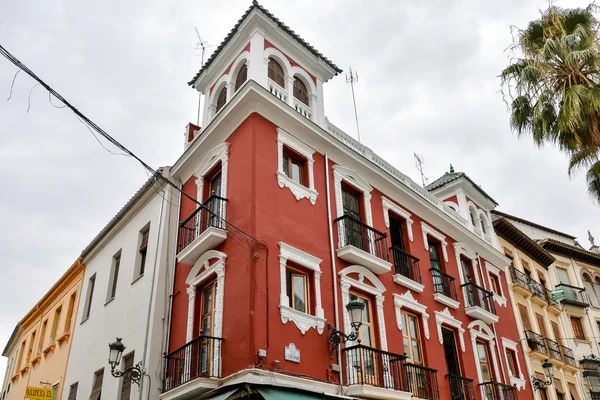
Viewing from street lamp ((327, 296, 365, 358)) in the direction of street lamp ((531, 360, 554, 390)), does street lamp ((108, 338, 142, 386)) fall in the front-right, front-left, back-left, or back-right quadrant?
back-left

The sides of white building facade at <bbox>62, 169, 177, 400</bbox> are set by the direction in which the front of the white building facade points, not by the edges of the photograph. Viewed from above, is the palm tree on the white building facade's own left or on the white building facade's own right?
on the white building facade's own left

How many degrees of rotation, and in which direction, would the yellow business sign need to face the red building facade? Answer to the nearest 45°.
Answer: approximately 45° to its left

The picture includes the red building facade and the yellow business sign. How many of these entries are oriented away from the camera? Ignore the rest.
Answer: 0

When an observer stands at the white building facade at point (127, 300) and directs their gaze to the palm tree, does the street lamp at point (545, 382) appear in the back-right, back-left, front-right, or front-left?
front-left

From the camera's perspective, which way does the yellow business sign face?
toward the camera
